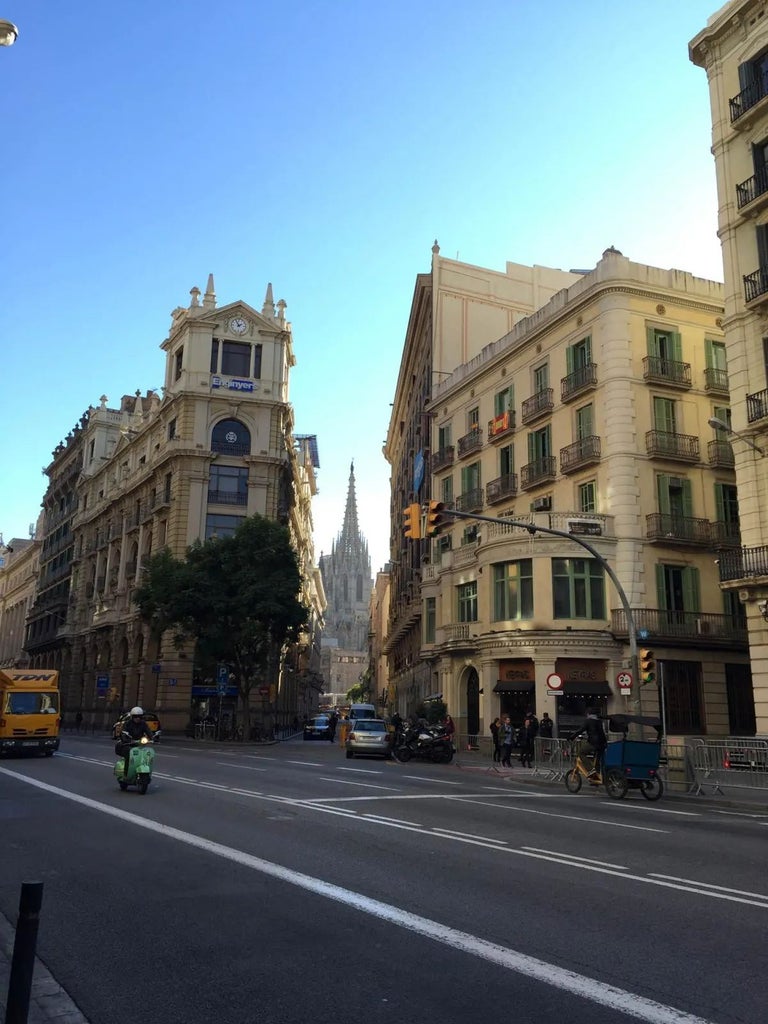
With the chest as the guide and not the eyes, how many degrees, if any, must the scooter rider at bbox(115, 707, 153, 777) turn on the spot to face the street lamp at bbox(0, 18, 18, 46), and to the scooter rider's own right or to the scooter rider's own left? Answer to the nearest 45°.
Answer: approximately 45° to the scooter rider's own right

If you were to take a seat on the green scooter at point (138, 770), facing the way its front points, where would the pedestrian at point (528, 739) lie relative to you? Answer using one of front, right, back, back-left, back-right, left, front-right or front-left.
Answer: left

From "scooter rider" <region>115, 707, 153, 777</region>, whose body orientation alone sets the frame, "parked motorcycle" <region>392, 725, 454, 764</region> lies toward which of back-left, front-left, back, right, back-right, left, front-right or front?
left

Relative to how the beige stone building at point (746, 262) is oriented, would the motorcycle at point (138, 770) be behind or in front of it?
in front

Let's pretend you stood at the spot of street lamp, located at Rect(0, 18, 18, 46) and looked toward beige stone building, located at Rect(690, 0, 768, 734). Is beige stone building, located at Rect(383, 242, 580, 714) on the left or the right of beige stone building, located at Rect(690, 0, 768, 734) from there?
left

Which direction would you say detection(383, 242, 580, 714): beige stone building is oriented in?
to the viewer's left

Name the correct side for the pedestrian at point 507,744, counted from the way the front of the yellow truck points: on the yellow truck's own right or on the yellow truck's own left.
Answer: on the yellow truck's own left

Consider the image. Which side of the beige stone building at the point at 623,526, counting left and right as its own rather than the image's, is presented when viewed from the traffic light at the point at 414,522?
front

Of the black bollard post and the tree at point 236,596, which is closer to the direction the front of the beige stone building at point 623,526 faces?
the black bollard post

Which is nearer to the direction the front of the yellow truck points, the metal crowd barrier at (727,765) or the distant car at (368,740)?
the metal crowd barrier
